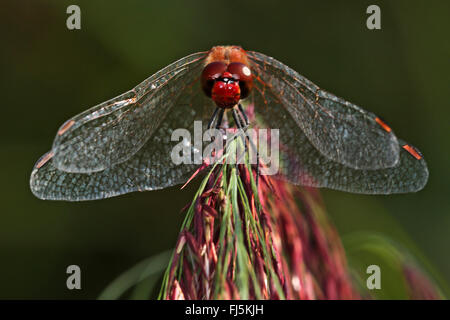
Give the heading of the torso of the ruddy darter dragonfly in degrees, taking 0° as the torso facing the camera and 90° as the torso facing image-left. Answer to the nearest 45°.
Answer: approximately 0°
